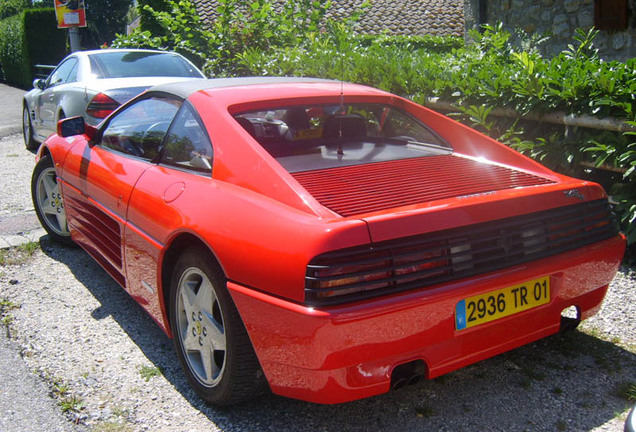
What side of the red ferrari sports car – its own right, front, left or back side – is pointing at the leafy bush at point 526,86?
right

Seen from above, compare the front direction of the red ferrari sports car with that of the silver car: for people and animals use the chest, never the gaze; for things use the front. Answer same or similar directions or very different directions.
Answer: same or similar directions

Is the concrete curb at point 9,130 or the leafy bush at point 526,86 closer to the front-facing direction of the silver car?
the concrete curb

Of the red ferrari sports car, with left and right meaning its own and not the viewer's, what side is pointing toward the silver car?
front

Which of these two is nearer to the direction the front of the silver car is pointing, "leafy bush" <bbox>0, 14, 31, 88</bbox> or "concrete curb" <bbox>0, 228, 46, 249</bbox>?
the leafy bush

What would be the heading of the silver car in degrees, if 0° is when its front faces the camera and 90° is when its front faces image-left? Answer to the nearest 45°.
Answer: approximately 135°

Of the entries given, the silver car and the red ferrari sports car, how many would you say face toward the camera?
0

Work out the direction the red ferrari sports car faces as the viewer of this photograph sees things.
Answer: facing away from the viewer and to the left of the viewer

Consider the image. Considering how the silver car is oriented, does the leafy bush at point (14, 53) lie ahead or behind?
ahead

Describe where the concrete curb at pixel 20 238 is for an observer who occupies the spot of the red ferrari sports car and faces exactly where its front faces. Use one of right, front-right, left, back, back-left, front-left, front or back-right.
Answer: front
